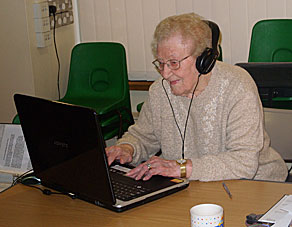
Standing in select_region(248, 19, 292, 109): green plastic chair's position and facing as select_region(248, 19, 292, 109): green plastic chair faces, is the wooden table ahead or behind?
ahead

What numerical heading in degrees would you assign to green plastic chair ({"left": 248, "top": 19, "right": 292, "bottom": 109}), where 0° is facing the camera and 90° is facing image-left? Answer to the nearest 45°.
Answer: approximately 0°

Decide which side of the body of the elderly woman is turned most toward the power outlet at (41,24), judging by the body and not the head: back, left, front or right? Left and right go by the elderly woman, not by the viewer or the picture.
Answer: right

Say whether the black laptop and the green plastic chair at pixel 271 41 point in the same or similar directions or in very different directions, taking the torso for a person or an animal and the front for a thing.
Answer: very different directions

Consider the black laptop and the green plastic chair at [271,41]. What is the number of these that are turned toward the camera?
1

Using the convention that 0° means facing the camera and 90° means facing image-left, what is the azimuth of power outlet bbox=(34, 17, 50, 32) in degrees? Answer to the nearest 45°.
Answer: approximately 315°

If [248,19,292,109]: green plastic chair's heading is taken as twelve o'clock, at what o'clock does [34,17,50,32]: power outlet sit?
The power outlet is roughly at 3 o'clock from the green plastic chair.

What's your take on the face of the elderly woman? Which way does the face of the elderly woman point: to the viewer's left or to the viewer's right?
to the viewer's left

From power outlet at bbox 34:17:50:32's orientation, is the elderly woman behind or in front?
in front

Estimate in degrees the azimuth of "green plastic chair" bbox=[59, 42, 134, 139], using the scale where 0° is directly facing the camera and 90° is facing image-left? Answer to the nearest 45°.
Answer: approximately 45°

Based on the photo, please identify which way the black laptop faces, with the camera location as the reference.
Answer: facing away from the viewer and to the right of the viewer

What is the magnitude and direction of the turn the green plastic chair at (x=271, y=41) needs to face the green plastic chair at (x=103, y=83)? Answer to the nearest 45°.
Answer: approximately 90° to its right
